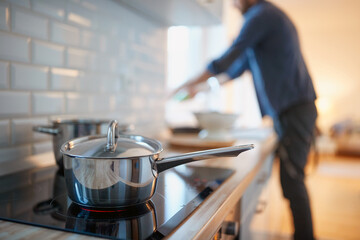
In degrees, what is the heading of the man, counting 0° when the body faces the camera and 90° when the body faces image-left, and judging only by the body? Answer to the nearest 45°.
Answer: approximately 90°

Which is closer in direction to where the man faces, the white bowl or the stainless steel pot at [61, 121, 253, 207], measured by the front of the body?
the white bowl

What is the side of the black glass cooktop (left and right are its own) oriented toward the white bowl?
left

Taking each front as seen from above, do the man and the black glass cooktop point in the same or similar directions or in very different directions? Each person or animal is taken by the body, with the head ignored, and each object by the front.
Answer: very different directions

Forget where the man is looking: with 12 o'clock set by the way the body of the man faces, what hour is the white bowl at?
The white bowl is roughly at 11 o'clock from the man.

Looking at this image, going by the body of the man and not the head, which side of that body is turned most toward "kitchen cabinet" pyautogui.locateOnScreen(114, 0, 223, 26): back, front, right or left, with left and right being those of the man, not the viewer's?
front

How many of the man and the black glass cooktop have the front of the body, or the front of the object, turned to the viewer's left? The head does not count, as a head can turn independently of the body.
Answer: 1
